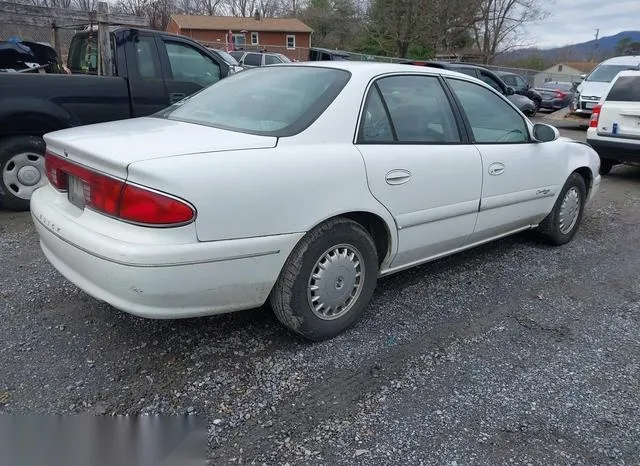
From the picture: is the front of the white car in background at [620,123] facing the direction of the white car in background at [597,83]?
yes

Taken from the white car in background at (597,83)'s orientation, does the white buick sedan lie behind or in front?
in front

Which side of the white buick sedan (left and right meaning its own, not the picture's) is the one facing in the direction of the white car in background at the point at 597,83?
front

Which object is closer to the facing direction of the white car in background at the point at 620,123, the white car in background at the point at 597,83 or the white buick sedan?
the white car in background

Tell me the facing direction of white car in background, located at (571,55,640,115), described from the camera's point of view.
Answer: facing the viewer and to the left of the viewer

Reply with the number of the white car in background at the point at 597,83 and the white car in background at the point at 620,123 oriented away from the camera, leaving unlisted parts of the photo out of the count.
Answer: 1

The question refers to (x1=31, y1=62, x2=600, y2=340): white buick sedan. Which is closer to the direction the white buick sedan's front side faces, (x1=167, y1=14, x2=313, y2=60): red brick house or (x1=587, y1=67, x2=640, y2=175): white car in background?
the white car in background

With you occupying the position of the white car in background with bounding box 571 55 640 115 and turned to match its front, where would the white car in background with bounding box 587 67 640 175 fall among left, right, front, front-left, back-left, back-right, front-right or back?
front-left

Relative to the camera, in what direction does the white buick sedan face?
facing away from the viewer and to the right of the viewer

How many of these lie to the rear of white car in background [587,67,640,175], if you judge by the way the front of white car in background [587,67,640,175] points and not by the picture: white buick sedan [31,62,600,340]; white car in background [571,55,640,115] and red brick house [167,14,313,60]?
1

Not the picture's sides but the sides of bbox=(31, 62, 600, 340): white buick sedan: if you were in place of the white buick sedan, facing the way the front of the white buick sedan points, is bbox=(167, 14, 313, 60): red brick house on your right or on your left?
on your left

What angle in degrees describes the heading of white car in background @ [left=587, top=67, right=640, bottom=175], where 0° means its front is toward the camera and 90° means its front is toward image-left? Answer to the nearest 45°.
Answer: approximately 180°

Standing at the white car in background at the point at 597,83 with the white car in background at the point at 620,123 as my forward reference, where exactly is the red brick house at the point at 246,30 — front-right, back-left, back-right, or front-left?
back-right

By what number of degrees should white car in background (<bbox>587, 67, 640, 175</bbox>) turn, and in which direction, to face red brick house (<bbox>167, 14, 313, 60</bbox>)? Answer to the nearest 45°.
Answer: approximately 45° to its left

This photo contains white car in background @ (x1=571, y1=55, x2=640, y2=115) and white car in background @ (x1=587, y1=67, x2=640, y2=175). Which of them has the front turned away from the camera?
white car in background @ (x1=587, y1=67, x2=640, y2=175)

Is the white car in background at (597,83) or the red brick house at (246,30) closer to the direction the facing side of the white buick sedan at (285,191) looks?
the white car in background
